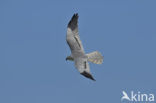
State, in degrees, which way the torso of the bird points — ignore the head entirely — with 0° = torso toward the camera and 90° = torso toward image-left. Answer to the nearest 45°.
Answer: approximately 90°
